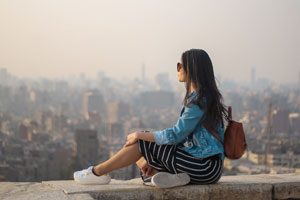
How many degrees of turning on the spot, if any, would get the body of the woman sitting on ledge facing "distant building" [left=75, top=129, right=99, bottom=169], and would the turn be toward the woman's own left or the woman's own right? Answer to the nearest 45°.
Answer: approximately 90° to the woman's own right

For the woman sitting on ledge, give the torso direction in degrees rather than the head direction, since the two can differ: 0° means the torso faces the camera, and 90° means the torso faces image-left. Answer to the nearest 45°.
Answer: approximately 90°

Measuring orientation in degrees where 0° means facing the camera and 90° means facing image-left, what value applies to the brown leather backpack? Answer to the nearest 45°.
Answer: approximately 270°

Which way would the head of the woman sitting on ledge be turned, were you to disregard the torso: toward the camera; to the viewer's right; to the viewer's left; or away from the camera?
to the viewer's left
